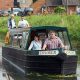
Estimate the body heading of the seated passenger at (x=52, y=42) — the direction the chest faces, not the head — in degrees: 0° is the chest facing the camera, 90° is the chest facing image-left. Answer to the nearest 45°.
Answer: approximately 0°

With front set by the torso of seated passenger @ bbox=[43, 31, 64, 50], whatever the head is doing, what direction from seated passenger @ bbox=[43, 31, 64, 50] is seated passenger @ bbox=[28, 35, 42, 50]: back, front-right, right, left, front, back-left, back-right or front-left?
right
